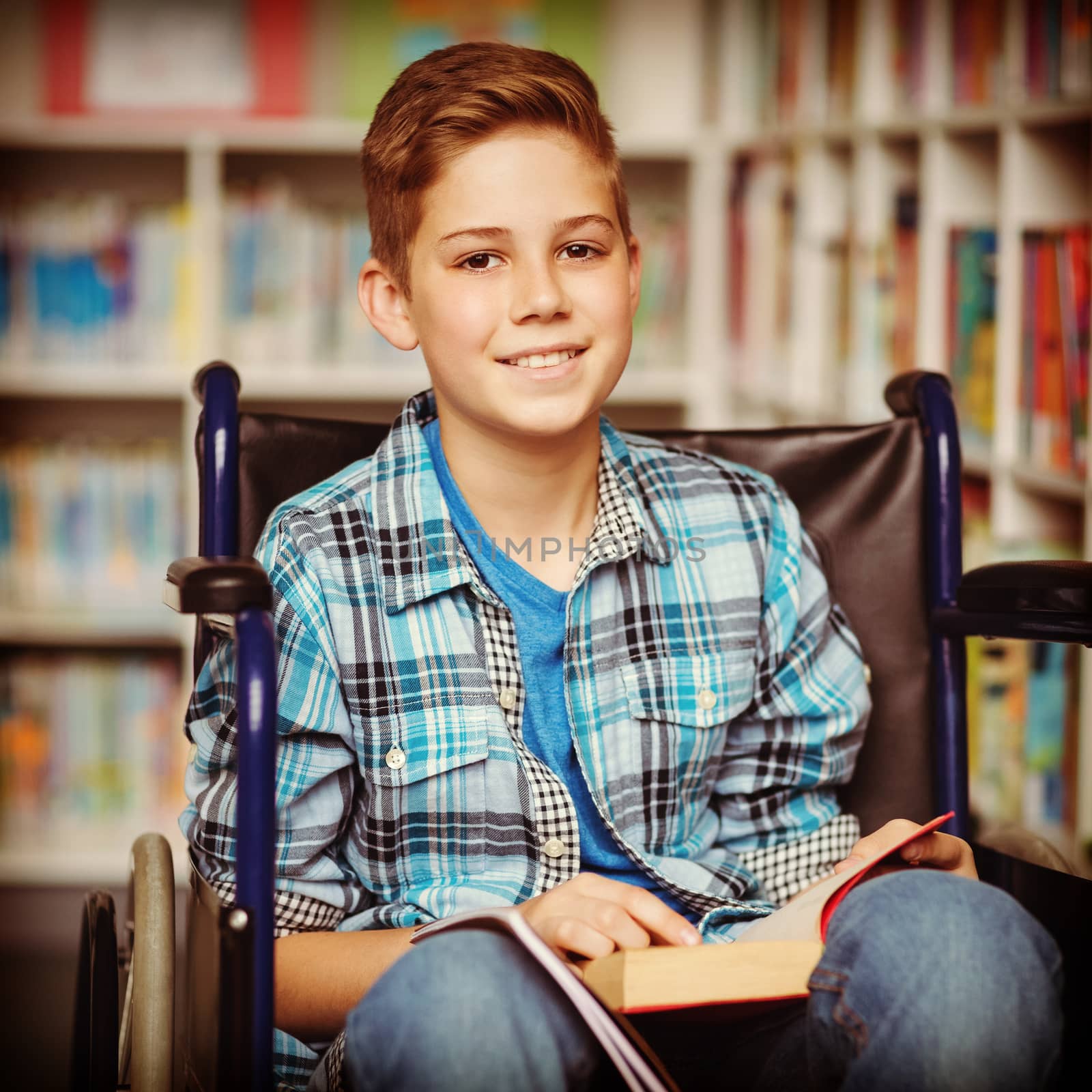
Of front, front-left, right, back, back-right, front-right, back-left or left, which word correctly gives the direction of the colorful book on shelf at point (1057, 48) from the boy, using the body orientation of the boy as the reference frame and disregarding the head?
back-left

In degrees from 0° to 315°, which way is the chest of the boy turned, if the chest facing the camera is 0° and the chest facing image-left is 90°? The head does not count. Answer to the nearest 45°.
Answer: approximately 0°

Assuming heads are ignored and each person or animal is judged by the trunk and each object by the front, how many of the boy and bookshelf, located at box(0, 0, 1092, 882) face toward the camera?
2

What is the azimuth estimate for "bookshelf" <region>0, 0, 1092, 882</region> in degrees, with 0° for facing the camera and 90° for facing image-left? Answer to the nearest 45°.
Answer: approximately 0°

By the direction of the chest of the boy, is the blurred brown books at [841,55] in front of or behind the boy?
behind

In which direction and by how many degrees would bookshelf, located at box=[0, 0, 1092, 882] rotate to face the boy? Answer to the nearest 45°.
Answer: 0° — it already faces them
